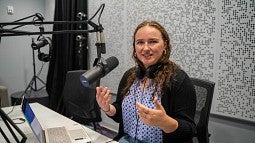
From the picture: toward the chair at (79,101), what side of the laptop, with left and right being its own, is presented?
left

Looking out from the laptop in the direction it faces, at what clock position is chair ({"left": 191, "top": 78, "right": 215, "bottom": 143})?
The chair is roughly at 12 o'clock from the laptop.

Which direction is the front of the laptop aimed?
to the viewer's right

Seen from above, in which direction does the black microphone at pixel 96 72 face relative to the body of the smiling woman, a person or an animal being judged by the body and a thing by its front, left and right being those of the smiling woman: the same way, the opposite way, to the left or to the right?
the opposite way

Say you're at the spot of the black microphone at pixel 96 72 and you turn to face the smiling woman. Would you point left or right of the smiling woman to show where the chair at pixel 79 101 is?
left

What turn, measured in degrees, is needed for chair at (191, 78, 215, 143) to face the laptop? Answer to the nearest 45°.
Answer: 0° — it already faces it

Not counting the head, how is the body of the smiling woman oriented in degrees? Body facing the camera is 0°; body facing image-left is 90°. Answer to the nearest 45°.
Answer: approximately 45°
